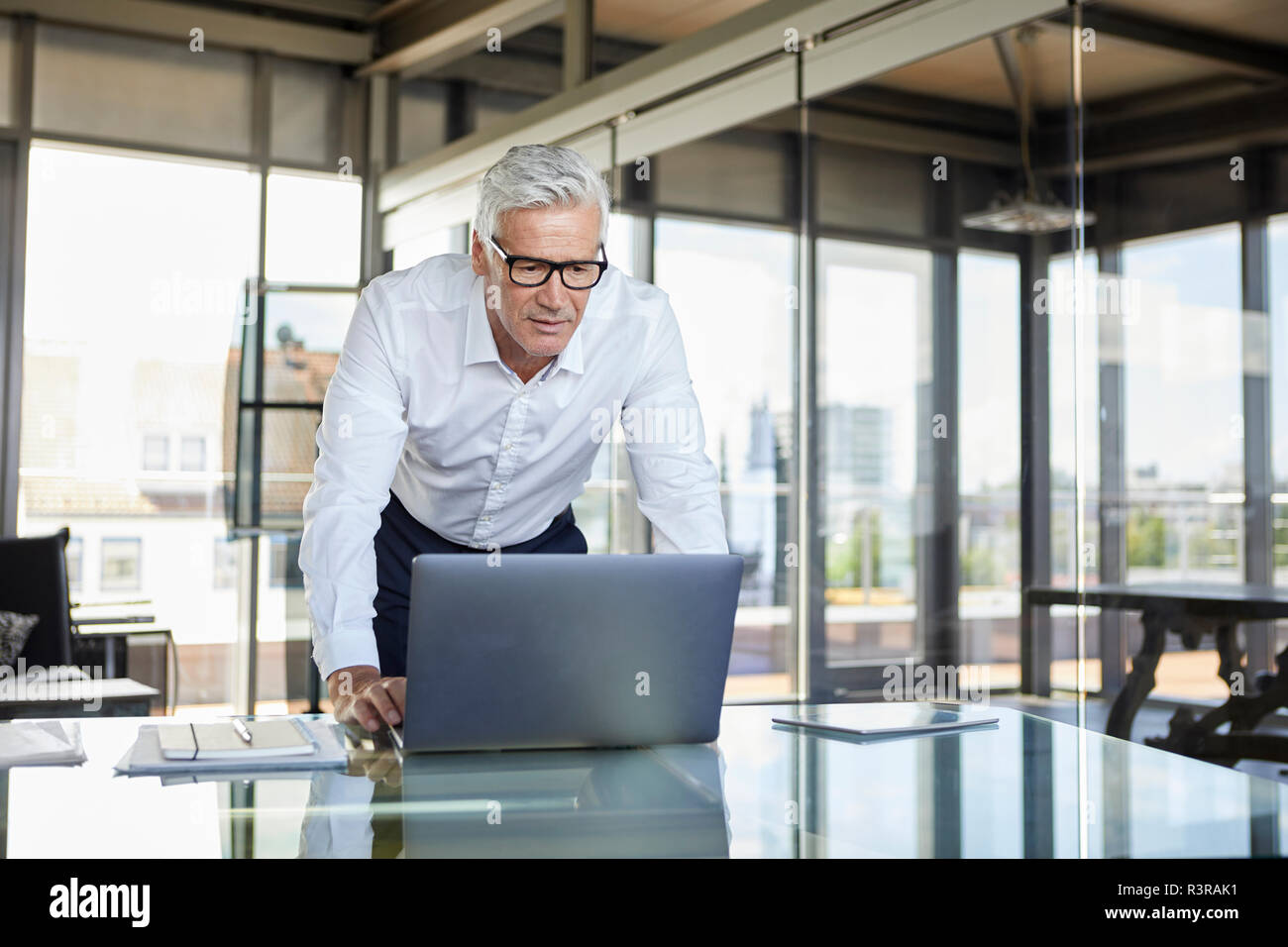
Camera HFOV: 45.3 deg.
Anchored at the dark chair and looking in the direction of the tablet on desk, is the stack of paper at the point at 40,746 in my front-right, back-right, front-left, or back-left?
front-right

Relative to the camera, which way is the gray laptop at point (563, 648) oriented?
away from the camera

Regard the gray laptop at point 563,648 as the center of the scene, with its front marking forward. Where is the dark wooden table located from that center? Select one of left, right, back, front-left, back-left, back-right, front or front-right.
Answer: front-right

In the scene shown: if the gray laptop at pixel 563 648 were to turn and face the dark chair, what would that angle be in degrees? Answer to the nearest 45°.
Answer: approximately 45° to its left

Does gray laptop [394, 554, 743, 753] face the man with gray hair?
yes
